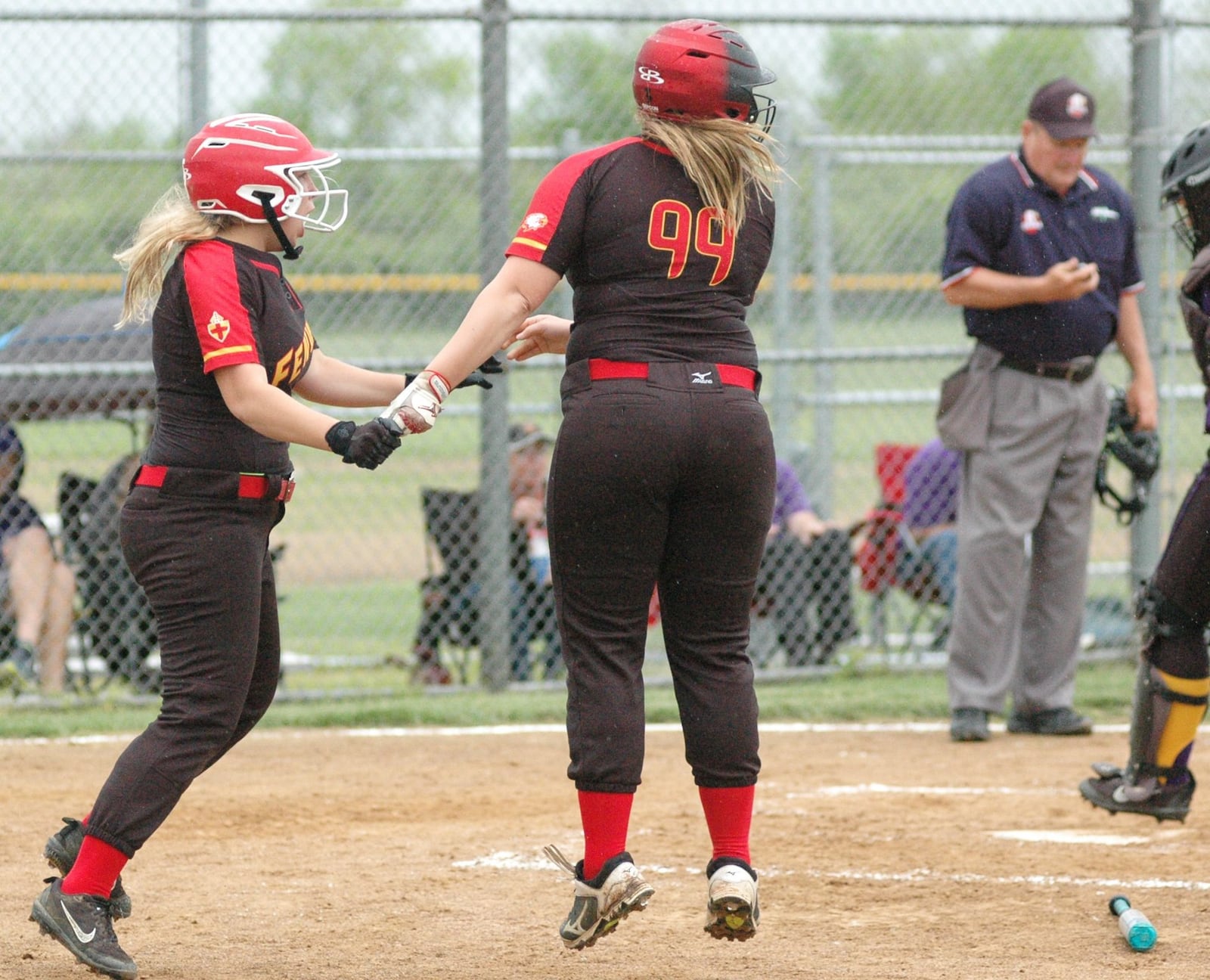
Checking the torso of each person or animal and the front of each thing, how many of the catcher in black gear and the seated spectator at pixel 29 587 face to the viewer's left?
1

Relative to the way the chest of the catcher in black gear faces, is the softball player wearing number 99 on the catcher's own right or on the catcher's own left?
on the catcher's own left

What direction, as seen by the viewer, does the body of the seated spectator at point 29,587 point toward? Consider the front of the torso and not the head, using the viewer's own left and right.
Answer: facing the viewer and to the right of the viewer

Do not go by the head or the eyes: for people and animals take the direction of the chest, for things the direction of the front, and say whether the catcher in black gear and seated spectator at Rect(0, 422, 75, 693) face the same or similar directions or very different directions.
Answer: very different directions

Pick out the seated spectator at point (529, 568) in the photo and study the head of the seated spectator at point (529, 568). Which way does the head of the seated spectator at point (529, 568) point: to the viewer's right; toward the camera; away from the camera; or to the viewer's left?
toward the camera

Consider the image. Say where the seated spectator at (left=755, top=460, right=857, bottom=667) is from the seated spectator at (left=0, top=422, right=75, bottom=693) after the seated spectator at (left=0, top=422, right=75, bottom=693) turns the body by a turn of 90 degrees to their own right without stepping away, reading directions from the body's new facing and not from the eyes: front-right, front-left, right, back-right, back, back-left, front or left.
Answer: back-left

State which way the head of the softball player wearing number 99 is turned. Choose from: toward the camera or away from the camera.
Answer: away from the camera

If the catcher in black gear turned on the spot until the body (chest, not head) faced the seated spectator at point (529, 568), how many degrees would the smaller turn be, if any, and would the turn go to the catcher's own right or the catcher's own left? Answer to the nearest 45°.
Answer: approximately 45° to the catcher's own right

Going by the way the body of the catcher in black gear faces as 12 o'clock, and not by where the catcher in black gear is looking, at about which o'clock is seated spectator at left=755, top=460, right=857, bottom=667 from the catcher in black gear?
The seated spectator is roughly at 2 o'clock from the catcher in black gear.

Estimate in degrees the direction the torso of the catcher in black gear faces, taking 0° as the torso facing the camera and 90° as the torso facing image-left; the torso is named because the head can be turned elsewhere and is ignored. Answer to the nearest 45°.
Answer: approximately 90°

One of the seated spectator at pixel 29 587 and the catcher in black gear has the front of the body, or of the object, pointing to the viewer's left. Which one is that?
the catcher in black gear
